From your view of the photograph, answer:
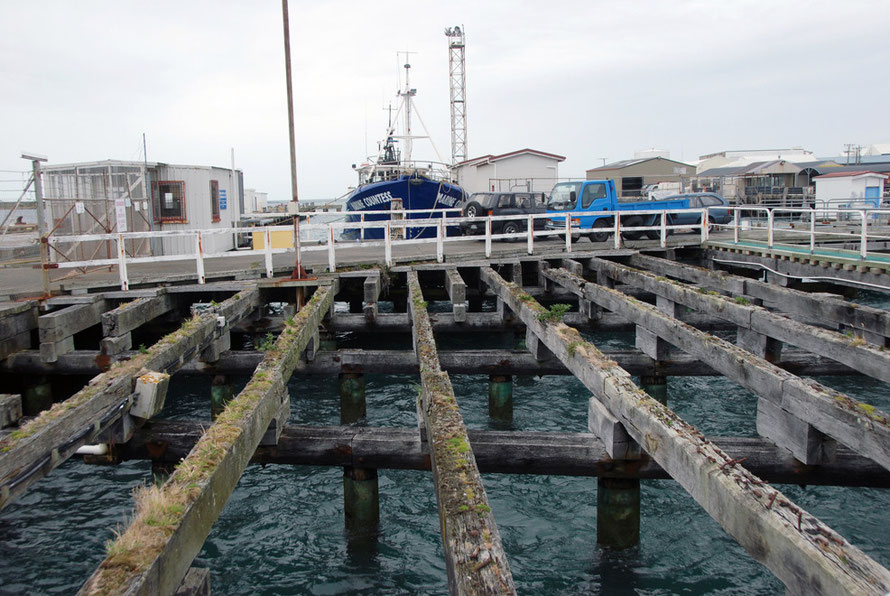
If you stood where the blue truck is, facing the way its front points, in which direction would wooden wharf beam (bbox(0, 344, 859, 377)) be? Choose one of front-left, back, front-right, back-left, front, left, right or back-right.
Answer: front-left

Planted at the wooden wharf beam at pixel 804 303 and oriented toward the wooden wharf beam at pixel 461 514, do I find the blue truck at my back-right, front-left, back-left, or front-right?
back-right

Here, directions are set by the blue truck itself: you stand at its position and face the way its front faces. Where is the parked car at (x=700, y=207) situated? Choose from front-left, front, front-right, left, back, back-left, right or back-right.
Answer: back

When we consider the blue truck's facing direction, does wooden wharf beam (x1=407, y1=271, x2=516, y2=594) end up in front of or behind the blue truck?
in front

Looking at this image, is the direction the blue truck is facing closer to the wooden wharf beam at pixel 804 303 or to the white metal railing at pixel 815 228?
the wooden wharf beam

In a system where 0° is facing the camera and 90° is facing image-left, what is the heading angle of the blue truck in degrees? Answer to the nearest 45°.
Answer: approximately 45°
